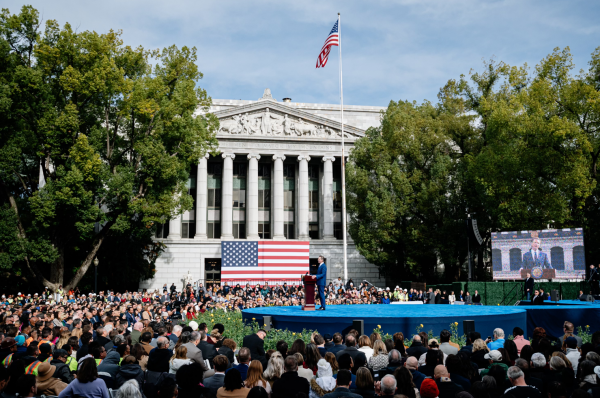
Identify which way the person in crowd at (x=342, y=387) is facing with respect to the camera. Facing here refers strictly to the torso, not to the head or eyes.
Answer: away from the camera

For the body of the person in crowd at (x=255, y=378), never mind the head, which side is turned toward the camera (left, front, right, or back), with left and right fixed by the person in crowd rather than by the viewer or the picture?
back

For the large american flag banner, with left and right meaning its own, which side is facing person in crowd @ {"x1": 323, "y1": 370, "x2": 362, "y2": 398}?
front

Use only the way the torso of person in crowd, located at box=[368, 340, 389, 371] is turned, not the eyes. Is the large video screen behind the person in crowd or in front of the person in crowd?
in front

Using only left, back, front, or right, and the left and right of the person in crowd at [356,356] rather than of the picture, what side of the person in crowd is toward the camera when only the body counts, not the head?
back

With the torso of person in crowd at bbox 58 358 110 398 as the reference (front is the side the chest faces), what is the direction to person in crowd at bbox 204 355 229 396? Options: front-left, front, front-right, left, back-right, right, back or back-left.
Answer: right

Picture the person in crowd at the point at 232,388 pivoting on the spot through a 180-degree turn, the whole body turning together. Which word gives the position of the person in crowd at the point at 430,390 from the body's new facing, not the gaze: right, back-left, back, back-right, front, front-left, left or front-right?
left

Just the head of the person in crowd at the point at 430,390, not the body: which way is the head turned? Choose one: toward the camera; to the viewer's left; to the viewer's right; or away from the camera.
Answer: away from the camera

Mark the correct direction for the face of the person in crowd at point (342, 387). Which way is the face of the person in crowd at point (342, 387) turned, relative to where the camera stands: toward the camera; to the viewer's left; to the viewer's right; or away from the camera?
away from the camera

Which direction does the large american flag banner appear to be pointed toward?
toward the camera

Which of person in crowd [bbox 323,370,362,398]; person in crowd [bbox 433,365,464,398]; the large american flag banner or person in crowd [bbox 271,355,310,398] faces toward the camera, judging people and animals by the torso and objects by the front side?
the large american flag banner

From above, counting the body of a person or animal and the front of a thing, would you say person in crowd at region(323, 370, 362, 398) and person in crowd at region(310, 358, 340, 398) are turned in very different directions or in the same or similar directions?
same or similar directions

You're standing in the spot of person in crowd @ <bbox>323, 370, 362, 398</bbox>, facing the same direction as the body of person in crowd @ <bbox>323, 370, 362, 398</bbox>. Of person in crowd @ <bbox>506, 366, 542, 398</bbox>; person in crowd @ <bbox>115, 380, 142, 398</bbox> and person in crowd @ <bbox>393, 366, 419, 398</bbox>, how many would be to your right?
2

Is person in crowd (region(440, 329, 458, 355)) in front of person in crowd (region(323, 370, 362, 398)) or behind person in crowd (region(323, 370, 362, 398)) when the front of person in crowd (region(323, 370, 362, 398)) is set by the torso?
in front

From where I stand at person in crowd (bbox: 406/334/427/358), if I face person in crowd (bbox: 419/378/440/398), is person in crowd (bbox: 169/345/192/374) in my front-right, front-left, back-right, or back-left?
front-right

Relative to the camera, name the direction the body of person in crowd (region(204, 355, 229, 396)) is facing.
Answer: away from the camera

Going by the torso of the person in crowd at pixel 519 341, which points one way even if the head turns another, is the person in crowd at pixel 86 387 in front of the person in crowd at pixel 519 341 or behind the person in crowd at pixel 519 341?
behind

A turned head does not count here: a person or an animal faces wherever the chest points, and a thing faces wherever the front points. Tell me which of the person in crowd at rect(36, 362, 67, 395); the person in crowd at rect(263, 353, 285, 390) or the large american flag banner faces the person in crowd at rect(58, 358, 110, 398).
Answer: the large american flag banner

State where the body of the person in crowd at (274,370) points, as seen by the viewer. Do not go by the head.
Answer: away from the camera
